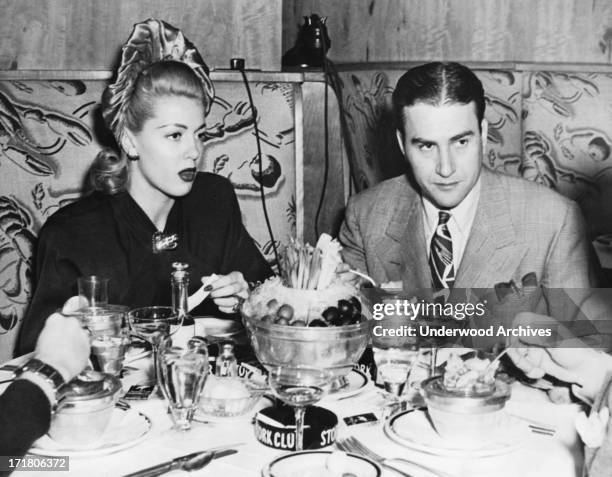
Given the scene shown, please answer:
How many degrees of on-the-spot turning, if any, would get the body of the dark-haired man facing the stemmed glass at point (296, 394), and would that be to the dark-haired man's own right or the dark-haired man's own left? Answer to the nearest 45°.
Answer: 0° — they already face it

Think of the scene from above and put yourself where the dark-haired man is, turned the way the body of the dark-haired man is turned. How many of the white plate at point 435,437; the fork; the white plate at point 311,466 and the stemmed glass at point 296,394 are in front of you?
4

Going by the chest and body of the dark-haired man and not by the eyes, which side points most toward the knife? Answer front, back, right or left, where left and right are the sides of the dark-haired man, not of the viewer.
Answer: front

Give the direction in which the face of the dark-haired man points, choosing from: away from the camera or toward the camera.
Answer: toward the camera

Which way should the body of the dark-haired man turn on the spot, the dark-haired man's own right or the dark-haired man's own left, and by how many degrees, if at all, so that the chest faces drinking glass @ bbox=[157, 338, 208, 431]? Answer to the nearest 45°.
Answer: approximately 45° to the dark-haired man's own right

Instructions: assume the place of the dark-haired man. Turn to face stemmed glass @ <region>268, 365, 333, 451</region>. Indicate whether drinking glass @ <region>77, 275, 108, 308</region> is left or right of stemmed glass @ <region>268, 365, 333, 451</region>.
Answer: right

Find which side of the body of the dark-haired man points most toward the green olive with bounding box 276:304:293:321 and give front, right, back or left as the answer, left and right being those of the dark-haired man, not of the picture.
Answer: front

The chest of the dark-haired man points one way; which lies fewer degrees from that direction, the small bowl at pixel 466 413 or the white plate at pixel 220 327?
the small bowl

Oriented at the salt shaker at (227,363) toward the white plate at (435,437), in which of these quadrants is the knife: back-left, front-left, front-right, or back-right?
front-right

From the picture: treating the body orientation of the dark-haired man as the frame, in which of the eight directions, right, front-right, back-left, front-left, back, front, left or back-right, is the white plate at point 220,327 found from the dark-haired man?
front-right

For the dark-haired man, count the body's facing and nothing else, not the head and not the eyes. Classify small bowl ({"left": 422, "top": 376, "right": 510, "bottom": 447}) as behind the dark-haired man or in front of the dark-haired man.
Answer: in front

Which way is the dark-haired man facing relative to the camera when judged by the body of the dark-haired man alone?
toward the camera

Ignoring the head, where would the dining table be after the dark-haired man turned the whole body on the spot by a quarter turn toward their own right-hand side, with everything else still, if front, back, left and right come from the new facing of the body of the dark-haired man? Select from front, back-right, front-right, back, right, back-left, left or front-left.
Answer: left

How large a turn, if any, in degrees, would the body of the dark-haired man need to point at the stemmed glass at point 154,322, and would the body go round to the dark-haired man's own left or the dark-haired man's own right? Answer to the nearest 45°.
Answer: approximately 45° to the dark-haired man's own right

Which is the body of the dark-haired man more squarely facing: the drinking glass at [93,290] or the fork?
the fork

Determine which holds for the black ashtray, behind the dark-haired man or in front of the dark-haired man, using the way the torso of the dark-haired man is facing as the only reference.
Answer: in front

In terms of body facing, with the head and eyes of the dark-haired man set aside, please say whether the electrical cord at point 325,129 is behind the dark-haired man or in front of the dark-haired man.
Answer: behind

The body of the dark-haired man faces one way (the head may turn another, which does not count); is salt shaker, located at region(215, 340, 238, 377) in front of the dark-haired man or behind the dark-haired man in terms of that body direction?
in front

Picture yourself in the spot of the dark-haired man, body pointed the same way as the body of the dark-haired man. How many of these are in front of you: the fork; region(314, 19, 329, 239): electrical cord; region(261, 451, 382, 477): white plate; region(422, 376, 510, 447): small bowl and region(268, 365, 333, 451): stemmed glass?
4
